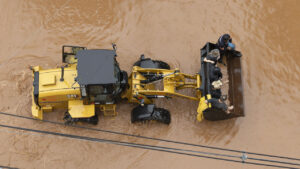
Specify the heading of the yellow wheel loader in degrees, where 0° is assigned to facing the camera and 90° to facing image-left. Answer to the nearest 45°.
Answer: approximately 270°
